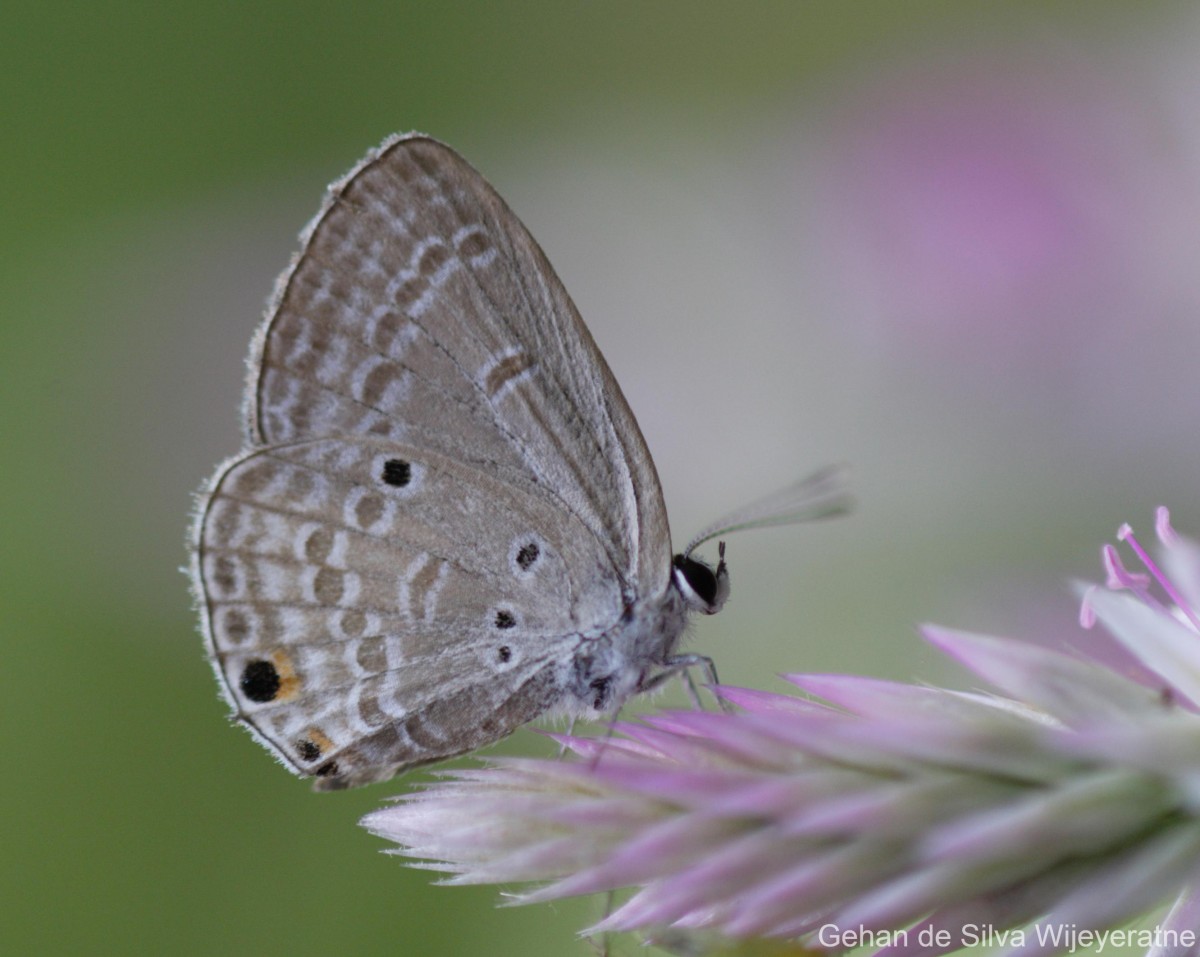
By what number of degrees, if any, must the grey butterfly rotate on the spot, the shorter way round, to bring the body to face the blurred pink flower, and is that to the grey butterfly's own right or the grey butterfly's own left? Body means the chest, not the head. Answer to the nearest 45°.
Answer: approximately 45° to the grey butterfly's own left

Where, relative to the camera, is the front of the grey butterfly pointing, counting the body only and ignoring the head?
to the viewer's right
